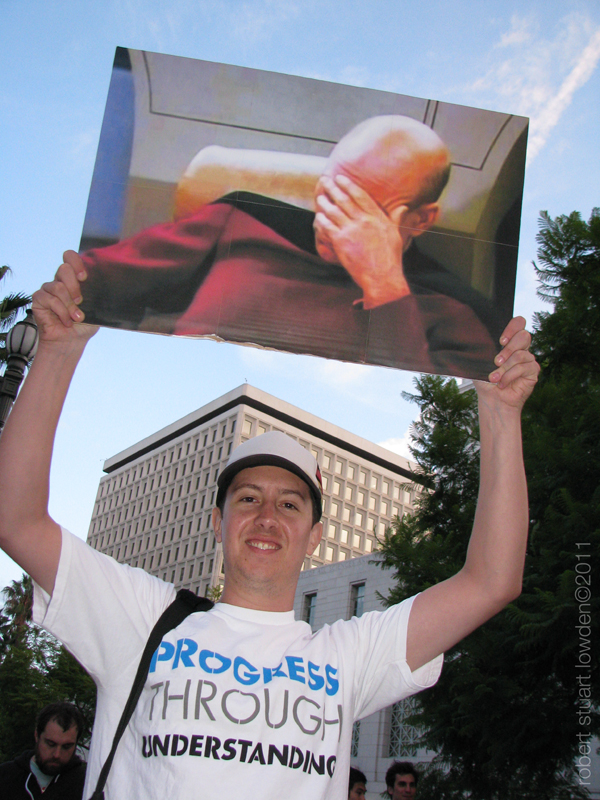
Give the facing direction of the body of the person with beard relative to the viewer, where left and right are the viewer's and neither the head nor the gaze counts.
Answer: facing the viewer

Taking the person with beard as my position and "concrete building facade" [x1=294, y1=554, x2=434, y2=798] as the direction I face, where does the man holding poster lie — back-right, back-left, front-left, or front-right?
back-right

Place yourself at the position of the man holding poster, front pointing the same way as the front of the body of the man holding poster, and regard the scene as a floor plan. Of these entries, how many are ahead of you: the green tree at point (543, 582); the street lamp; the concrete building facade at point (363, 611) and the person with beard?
0

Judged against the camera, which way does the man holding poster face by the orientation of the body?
toward the camera

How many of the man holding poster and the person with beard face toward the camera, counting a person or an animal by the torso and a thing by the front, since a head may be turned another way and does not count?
2

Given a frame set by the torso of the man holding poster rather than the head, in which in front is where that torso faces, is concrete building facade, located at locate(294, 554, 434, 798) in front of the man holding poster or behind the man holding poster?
behind

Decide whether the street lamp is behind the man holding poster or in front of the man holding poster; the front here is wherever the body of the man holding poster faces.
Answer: behind

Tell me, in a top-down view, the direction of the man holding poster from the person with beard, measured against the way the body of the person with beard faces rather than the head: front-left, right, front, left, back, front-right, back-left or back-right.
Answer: front

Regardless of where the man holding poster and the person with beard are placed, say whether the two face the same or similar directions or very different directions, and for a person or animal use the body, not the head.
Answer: same or similar directions

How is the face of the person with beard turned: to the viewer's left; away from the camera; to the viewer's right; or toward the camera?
toward the camera

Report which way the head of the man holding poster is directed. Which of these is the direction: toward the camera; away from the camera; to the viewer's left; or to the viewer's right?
toward the camera
